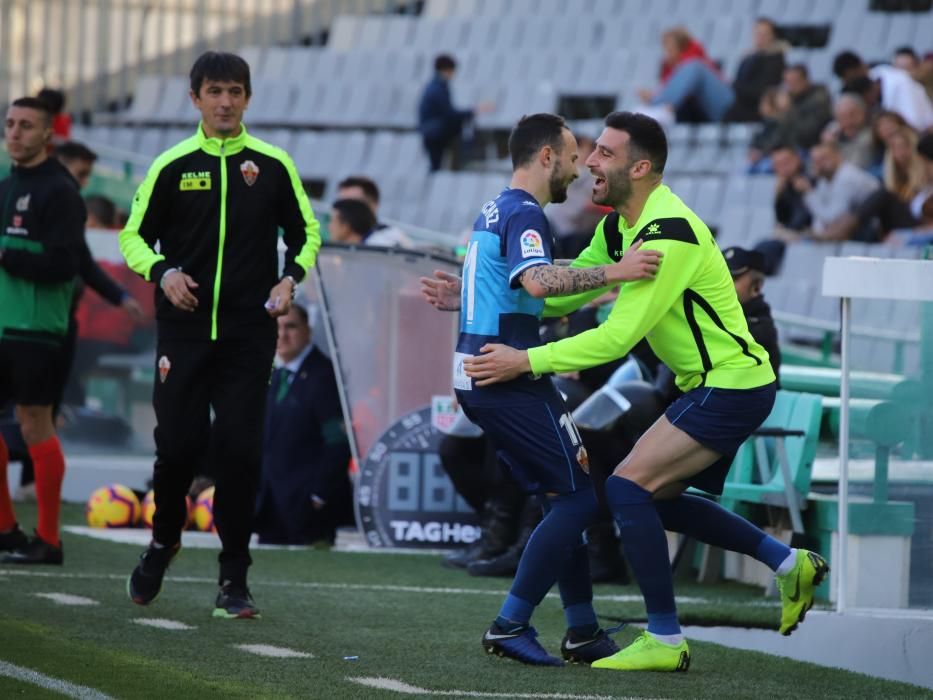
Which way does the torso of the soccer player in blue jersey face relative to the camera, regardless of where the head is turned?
to the viewer's right

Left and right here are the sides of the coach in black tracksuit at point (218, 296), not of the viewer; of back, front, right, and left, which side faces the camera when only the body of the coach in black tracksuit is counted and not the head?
front

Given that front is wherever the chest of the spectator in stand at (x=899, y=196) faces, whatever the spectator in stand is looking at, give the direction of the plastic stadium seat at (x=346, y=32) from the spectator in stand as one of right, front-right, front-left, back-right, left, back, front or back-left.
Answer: right

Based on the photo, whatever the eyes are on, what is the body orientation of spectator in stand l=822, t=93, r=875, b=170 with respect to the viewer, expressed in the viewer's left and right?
facing the viewer and to the left of the viewer

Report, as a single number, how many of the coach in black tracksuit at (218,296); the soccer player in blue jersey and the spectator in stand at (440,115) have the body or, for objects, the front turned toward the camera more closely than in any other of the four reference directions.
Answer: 1

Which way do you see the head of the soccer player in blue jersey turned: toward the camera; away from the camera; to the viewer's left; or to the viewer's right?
to the viewer's right

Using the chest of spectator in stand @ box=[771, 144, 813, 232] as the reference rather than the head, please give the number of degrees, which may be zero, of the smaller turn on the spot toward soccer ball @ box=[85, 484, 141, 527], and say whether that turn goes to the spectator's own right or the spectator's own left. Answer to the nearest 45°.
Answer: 0° — they already face it

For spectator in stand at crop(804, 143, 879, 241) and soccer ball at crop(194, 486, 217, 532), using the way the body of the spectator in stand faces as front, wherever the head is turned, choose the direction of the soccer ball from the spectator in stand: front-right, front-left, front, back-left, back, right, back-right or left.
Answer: front

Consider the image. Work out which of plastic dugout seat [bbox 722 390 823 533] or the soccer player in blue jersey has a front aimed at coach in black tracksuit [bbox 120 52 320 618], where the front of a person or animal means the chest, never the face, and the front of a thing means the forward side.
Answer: the plastic dugout seat

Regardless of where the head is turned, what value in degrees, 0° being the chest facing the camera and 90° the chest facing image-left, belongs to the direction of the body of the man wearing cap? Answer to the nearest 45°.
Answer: approximately 45°

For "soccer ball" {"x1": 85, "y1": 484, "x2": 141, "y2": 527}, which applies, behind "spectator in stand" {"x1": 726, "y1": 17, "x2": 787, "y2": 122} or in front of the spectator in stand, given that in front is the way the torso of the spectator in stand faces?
in front

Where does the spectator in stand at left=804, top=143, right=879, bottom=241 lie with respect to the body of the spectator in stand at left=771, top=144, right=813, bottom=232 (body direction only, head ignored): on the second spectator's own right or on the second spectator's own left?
on the second spectator's own left

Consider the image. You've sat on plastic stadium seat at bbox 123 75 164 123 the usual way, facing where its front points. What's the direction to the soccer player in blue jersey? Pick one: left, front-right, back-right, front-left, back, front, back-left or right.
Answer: front-left

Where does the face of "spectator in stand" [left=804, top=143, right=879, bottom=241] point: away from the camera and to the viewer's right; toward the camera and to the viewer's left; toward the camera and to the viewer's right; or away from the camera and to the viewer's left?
toward the camera and to the viewer's left
